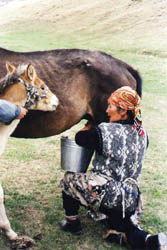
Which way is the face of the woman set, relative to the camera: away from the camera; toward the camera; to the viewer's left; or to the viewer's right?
to the viewer's left

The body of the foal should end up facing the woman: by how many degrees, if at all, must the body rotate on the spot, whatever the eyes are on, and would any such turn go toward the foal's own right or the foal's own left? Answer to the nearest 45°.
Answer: approximately 45° to the foal's own right

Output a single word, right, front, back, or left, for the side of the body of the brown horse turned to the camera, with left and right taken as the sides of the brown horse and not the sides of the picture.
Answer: left

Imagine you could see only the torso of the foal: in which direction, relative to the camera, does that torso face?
to the viewer's right

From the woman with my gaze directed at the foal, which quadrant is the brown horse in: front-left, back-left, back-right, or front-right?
front-right

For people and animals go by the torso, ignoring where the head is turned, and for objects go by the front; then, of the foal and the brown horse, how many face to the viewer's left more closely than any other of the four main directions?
1

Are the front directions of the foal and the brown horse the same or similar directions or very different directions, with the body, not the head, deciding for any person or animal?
very different directions

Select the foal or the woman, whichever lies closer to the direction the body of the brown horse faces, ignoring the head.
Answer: the foal

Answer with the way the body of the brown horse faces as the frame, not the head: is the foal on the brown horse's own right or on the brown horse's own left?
on the brown horse's own left
